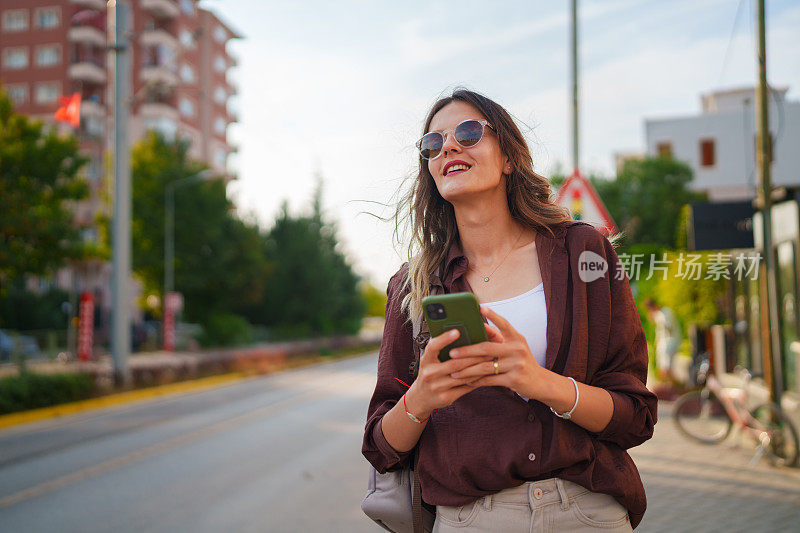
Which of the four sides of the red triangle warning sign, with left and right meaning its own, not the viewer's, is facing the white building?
back

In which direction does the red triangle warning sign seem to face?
toward the camera

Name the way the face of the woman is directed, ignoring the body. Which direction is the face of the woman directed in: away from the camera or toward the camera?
toward the camera

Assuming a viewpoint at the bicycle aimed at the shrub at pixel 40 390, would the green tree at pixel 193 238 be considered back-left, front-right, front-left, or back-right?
front-right

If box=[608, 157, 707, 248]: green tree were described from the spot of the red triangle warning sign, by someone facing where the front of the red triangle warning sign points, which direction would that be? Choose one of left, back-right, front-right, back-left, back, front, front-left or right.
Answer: back

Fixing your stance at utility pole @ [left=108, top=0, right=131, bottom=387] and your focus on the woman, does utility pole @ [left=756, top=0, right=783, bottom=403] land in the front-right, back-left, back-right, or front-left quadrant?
front-left

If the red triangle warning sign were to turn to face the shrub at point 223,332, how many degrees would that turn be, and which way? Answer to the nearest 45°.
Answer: approximately 135° to its right

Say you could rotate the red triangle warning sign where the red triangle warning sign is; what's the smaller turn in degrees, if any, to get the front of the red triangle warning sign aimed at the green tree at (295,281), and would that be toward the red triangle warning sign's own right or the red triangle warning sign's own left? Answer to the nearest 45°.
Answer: approximately 135° to the red triangle warning sign's own right

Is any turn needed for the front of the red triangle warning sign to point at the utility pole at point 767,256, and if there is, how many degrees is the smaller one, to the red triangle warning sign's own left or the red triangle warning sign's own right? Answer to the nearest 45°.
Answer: approximately 90° to the red triangle warning sign's own left

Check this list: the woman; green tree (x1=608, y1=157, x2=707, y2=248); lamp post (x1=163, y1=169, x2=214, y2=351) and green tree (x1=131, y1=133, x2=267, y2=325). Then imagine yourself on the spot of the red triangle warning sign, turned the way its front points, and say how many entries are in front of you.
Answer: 1

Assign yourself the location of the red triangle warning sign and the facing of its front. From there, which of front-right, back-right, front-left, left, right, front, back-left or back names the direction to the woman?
front

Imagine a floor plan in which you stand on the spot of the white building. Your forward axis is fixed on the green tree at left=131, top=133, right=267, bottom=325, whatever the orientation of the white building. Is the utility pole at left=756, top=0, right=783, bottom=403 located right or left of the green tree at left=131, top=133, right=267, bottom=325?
left
